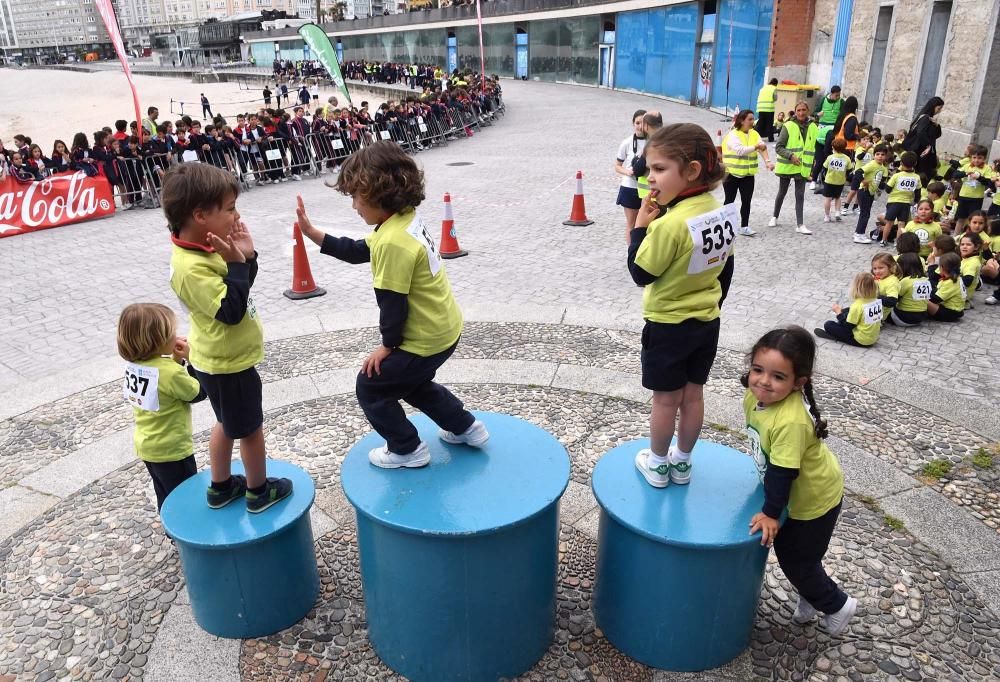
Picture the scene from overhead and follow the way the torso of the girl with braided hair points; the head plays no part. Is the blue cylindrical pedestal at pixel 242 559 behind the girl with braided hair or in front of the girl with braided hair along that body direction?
in front

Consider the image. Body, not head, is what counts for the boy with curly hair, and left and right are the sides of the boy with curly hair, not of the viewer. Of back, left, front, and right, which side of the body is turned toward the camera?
left

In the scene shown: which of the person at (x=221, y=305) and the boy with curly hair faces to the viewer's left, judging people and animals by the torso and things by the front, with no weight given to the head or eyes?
the boy with curly hair

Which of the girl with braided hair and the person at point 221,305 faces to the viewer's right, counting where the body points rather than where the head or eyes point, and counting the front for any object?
the person

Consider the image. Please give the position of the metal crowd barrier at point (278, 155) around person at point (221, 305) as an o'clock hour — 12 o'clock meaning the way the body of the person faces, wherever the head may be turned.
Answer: The metal crowd barrier is roughly at 9 o'clock from the person.

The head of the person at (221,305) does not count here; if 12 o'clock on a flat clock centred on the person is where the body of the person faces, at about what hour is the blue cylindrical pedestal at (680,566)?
The blue cylindrical pedestal is roughly at 1 o'clock from the person.

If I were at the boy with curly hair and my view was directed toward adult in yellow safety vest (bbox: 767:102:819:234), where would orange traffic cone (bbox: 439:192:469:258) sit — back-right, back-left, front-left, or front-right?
front-left

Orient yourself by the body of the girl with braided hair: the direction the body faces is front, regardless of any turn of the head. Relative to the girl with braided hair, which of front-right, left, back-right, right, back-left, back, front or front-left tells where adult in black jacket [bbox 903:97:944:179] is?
back-right

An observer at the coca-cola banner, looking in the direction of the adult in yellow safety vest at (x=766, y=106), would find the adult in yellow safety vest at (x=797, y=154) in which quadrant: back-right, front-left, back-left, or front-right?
front-right

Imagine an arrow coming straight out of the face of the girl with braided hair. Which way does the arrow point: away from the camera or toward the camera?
toward the camera

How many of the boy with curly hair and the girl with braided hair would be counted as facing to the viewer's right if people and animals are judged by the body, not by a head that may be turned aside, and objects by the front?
0

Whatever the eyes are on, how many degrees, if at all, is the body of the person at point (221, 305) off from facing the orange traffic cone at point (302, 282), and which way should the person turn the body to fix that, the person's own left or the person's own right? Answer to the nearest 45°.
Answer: approximately 90° to the person's own left

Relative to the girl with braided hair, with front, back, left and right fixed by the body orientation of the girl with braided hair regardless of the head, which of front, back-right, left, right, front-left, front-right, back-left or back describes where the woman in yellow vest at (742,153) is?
back-right

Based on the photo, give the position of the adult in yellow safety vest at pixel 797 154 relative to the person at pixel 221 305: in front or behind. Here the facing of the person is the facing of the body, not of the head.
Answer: in front

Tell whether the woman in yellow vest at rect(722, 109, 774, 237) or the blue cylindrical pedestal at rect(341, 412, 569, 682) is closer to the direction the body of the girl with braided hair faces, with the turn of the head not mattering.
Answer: the blue cylindrical pedestal

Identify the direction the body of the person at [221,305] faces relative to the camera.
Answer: to the viewer's right
